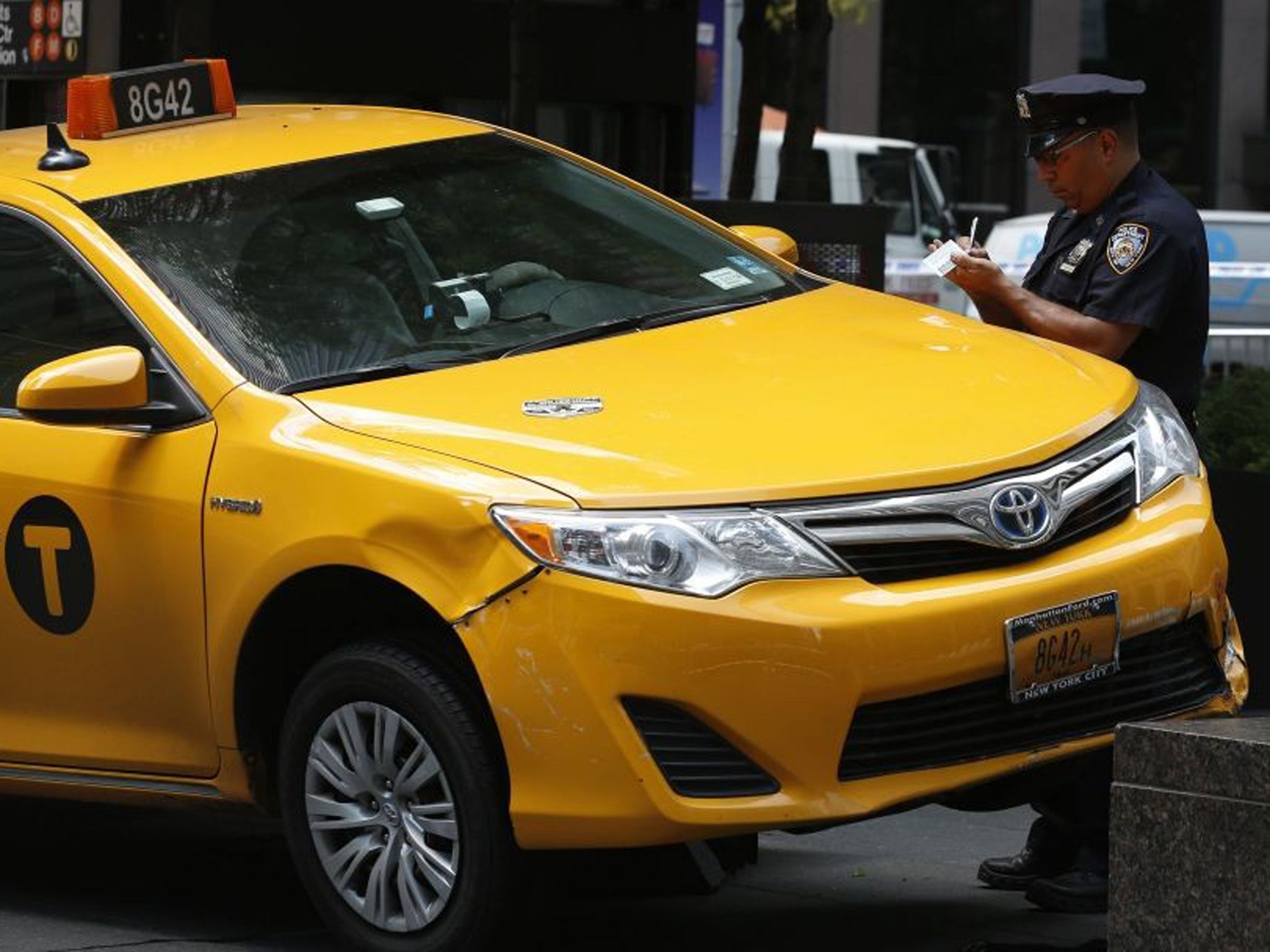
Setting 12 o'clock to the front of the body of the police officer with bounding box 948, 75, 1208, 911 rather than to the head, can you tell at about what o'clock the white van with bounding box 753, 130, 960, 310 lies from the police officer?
The white van is roughly at 3 o'clock from the police officer.

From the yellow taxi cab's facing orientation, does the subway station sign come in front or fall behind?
behind

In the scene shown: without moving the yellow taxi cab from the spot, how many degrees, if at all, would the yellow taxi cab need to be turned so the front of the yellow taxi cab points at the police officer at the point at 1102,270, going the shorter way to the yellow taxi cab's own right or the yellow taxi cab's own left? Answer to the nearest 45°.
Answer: approximately 90° to the yellow taxi cab's own left

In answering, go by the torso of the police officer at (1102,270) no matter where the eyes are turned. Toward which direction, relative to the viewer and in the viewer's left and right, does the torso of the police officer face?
facing to the left of the viewer

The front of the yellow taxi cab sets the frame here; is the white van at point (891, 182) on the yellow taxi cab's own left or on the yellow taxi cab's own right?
on the yellow taxi cab's own left

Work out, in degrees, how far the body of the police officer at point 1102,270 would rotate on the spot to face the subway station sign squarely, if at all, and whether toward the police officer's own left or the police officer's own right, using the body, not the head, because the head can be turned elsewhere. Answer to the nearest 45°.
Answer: approximately 45° to the police officer's own right

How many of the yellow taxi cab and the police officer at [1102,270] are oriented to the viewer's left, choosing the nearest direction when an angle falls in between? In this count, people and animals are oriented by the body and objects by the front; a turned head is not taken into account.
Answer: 1

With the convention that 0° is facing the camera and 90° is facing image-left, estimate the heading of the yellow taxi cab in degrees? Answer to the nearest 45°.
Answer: approximately 315°
